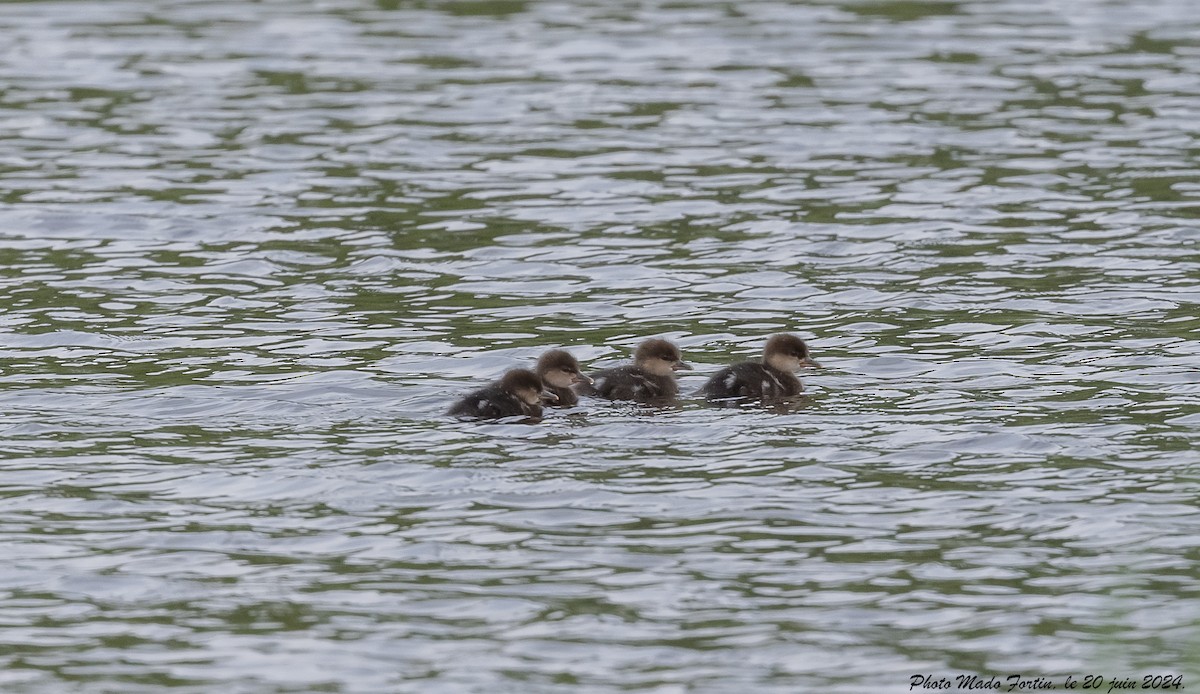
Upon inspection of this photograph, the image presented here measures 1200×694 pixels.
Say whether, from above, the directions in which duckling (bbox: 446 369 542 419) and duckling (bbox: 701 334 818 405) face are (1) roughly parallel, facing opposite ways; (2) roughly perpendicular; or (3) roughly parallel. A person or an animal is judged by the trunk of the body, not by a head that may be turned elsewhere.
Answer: roughly parallel

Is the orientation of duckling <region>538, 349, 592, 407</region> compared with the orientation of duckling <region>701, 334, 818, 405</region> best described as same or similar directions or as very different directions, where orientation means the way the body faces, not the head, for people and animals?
same or similar directions

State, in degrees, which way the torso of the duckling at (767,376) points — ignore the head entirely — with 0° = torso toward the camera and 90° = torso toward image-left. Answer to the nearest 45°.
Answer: approximately 270°

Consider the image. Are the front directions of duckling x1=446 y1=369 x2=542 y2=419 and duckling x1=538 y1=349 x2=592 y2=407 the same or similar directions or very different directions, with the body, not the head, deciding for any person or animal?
same or similar directions

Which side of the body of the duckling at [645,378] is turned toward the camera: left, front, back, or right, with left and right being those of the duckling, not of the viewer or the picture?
right

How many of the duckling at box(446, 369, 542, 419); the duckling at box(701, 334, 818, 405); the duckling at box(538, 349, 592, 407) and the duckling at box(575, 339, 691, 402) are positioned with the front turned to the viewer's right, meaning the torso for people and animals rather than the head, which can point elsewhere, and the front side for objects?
4

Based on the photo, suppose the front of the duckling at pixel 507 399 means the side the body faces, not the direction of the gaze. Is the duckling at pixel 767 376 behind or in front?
in front

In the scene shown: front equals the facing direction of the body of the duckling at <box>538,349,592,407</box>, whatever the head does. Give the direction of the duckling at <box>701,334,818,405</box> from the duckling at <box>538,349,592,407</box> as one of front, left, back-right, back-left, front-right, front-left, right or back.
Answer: front

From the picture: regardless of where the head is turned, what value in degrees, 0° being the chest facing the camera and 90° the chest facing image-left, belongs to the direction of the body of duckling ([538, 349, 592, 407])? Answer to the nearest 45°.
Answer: approximately 270°

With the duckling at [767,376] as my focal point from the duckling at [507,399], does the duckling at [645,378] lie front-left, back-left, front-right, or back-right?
front-left

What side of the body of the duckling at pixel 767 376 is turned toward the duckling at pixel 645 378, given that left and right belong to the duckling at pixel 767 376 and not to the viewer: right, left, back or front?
back

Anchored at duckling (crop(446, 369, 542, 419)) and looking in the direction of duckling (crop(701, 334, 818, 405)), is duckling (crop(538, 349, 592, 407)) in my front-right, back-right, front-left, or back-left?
front-left

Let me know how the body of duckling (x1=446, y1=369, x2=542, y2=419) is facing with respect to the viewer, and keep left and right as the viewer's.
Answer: facing to the right of the viewer

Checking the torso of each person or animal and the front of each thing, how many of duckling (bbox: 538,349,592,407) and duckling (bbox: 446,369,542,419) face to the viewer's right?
2
